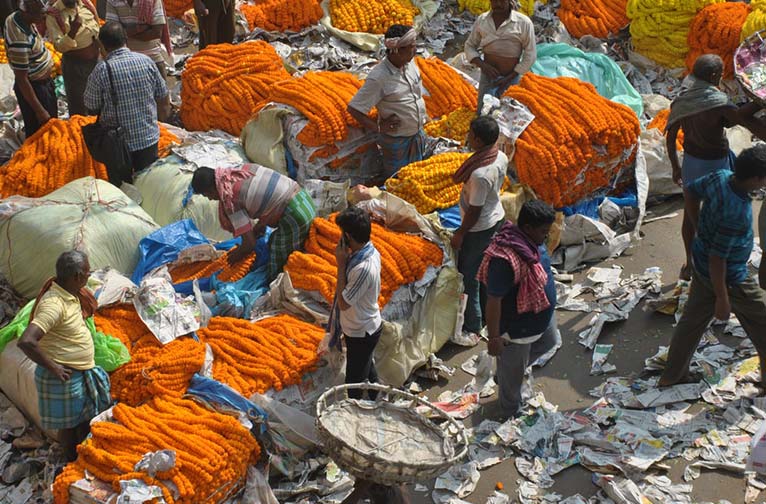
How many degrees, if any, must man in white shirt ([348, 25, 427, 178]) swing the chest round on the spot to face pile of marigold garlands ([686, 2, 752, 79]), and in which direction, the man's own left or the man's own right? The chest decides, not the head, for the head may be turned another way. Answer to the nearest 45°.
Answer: approximately 90° to the man's own left

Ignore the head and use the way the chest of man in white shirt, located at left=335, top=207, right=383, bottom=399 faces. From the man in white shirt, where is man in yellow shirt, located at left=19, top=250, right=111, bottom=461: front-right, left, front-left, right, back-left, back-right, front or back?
front

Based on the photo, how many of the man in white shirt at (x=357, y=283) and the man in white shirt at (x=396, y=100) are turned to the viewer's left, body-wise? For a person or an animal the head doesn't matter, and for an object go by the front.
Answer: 1

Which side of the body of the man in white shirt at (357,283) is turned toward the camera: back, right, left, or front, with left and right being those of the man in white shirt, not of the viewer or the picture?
left

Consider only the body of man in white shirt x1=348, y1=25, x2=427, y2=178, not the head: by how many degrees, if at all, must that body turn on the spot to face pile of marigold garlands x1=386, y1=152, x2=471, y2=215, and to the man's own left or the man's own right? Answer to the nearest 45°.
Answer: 0° — they already face it

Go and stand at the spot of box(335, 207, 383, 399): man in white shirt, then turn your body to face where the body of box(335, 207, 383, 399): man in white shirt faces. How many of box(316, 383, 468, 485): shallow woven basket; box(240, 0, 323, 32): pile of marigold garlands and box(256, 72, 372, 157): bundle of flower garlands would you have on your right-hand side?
2

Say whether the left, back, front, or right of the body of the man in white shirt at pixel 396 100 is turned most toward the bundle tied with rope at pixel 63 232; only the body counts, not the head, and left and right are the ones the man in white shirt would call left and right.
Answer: right

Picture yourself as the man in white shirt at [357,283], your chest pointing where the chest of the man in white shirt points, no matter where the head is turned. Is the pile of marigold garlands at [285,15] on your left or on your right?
on your right

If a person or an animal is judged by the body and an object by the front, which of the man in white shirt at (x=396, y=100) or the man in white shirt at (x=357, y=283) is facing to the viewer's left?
the man in white shirt at (x=357, y=283)

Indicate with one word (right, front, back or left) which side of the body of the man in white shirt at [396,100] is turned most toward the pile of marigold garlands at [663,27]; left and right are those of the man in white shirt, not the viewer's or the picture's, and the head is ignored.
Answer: left

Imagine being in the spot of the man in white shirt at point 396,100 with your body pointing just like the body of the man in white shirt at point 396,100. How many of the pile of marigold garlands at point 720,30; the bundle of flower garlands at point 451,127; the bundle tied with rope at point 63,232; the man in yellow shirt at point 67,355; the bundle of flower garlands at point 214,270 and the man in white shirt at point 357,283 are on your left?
2

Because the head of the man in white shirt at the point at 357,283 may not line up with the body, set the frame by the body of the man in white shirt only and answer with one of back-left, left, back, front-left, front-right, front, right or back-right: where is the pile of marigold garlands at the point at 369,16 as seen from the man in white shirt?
right

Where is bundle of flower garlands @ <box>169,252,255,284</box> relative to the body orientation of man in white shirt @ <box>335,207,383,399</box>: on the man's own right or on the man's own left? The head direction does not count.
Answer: on the man's own right

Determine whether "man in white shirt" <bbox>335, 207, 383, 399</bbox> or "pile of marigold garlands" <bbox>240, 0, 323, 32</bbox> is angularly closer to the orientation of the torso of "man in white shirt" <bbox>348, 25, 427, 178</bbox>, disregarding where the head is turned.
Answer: the man in white shirt

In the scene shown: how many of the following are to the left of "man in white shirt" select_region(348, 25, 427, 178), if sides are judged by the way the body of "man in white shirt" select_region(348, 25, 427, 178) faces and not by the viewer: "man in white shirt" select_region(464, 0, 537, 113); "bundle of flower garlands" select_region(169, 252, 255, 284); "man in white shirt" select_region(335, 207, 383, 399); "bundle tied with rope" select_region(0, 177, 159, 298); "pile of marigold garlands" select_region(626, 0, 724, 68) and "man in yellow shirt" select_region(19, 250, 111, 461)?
2

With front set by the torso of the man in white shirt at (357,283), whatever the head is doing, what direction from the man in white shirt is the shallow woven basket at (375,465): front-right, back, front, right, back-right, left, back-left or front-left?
left

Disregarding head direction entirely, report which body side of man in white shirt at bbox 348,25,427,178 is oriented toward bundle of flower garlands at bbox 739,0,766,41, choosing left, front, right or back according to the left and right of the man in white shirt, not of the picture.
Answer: left
